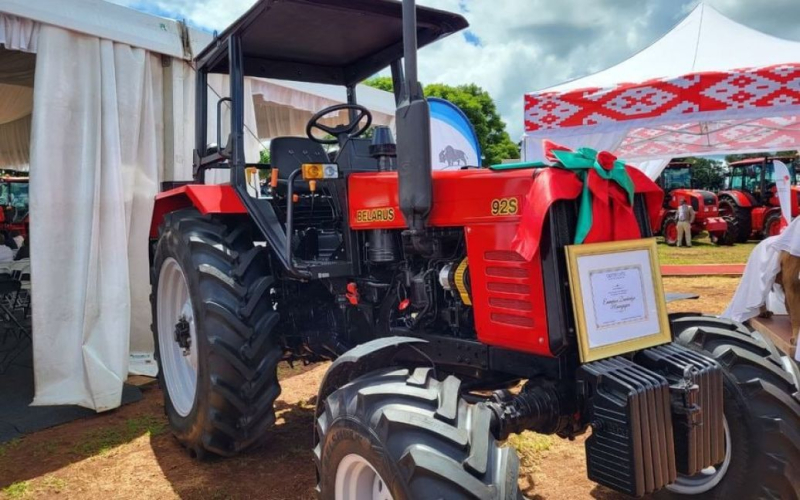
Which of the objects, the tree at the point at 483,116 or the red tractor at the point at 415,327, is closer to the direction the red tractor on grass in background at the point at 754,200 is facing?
the red tractor

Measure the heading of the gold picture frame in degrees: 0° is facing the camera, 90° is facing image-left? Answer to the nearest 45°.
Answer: approximately 315°

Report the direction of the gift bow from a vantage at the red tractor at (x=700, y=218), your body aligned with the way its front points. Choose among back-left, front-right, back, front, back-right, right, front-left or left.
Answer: front-right

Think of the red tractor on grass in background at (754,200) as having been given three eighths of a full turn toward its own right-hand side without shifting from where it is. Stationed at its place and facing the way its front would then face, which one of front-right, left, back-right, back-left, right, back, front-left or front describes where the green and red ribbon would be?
left

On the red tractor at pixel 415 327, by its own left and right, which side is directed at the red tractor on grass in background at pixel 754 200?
left

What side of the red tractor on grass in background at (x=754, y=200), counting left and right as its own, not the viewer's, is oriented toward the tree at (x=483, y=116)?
back

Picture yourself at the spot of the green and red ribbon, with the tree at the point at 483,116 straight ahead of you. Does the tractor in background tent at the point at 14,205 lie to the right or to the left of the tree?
left

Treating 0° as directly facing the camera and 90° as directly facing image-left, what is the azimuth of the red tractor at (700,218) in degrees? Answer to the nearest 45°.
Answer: approximately 315°

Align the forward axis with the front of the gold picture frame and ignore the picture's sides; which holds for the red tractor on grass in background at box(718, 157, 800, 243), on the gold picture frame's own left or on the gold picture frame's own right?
on the gold picture frame's own left

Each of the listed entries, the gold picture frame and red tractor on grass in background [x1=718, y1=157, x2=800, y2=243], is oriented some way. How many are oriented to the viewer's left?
0

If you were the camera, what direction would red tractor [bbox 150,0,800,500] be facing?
facing the viewer and to the right of the viewer

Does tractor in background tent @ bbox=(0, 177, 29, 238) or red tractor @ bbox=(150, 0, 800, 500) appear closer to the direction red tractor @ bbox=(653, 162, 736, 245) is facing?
the red tractor
